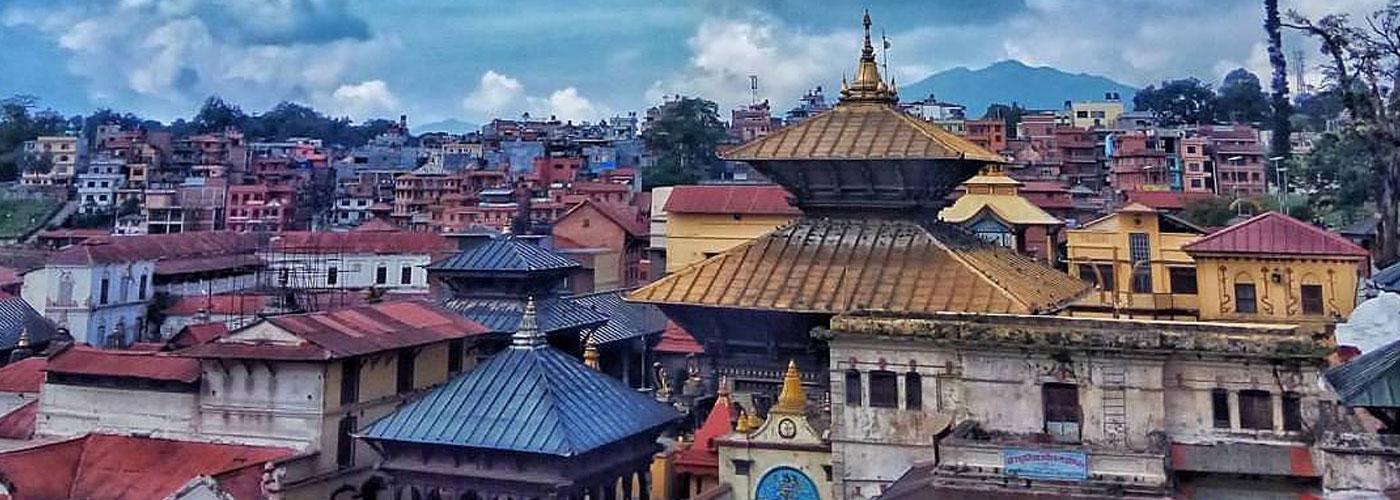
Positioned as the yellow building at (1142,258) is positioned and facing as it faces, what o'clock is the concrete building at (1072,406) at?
The concrete building is roughly at 12 o'clock from the yellow building.

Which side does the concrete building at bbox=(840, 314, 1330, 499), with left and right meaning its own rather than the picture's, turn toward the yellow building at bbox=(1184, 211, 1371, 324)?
back

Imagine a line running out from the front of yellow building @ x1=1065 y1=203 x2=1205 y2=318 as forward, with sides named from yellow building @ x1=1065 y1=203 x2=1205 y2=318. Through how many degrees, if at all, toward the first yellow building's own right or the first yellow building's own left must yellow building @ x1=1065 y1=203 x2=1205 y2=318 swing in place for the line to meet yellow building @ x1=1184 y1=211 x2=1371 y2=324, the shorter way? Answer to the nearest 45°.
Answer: approximately 45° to the first yellow building's own left

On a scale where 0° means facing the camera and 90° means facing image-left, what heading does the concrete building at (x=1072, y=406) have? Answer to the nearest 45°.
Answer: approximately 0°

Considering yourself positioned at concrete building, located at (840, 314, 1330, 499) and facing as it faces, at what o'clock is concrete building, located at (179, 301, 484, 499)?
concrete building, located at (179, 301, 484, 499) is roughly at 3 o'clock from concrete building, located at (840, 314, 1330, 499).

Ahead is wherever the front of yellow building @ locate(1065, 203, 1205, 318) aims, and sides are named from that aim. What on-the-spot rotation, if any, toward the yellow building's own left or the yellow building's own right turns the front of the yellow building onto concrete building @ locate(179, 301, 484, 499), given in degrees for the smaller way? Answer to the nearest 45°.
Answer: approximately 45° to the yellow building's own right

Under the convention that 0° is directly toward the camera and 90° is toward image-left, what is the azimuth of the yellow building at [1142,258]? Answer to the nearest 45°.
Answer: approximately 0°

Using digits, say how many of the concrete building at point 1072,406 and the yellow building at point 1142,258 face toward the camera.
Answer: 2

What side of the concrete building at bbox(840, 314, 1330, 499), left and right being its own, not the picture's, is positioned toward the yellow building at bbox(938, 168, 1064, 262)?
back
